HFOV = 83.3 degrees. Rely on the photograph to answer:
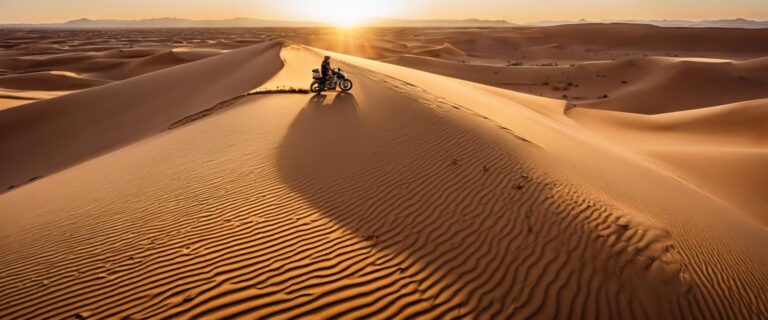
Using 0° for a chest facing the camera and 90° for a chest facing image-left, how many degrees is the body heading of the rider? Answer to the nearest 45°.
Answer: approximately 270°

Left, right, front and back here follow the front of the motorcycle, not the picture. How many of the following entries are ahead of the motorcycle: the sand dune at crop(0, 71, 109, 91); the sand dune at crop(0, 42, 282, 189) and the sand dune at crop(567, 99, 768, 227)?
1

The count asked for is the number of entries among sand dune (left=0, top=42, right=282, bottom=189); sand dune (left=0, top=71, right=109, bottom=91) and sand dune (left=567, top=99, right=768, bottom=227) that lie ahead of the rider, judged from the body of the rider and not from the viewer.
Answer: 1

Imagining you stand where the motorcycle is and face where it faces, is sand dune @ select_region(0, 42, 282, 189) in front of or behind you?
behind

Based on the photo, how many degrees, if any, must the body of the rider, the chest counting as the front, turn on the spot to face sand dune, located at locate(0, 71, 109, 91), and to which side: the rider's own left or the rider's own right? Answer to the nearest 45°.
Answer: approximately 135° to the rider's own left

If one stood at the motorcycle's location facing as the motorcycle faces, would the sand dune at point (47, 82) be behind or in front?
behind

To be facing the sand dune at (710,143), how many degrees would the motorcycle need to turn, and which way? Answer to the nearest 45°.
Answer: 0° — it already faces it

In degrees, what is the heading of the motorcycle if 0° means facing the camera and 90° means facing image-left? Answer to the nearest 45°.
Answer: approximately 270°

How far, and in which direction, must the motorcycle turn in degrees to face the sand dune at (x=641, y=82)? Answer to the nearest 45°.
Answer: approximately 45° to its left

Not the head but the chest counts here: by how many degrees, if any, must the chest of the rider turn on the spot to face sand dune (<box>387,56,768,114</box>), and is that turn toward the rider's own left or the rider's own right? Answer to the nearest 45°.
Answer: approximately 45° to the rider's own left
